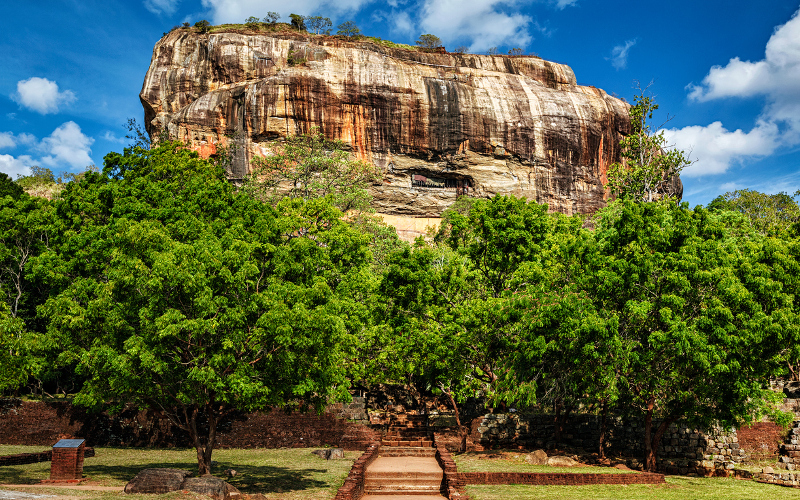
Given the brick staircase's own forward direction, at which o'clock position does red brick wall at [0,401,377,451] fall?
The red brick wall is roughly at 4 o'clock from the brick staircase.

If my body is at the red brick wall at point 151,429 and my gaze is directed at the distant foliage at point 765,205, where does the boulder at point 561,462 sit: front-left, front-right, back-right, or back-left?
front-right

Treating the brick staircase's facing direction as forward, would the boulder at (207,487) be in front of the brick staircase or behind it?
in front

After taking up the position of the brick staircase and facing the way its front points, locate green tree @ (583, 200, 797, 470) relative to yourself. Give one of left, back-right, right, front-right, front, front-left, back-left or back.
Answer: left

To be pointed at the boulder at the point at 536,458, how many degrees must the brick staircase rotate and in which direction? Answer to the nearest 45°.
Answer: approximately 90° to its left

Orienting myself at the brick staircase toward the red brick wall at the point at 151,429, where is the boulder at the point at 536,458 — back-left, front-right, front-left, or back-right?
back-right

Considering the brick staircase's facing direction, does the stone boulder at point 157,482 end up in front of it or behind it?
in front

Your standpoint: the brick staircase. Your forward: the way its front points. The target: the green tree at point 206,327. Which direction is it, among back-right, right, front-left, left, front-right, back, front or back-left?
front-right

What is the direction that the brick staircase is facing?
toward the camera

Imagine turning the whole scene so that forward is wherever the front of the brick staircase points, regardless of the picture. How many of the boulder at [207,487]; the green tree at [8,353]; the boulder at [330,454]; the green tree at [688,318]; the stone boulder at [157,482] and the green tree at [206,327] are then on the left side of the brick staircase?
1

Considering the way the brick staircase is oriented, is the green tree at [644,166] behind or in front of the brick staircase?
behind

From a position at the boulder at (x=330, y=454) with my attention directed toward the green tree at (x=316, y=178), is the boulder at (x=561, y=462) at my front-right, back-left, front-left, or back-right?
back-right

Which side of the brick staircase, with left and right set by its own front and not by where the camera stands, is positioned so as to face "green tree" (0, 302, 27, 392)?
right

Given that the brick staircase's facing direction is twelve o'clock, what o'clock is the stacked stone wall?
The stacked stone wall is roughly at 8 o'clock from the brick staircase.
